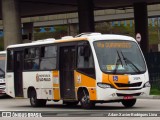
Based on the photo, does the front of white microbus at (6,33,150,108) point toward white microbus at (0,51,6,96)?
no

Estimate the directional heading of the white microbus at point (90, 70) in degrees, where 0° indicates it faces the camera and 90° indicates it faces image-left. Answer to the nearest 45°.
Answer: approximately 315°
